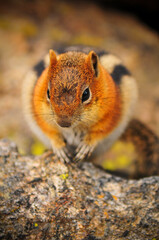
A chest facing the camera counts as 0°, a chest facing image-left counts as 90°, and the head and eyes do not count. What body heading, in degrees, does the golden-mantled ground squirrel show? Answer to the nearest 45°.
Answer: approximately 0°
